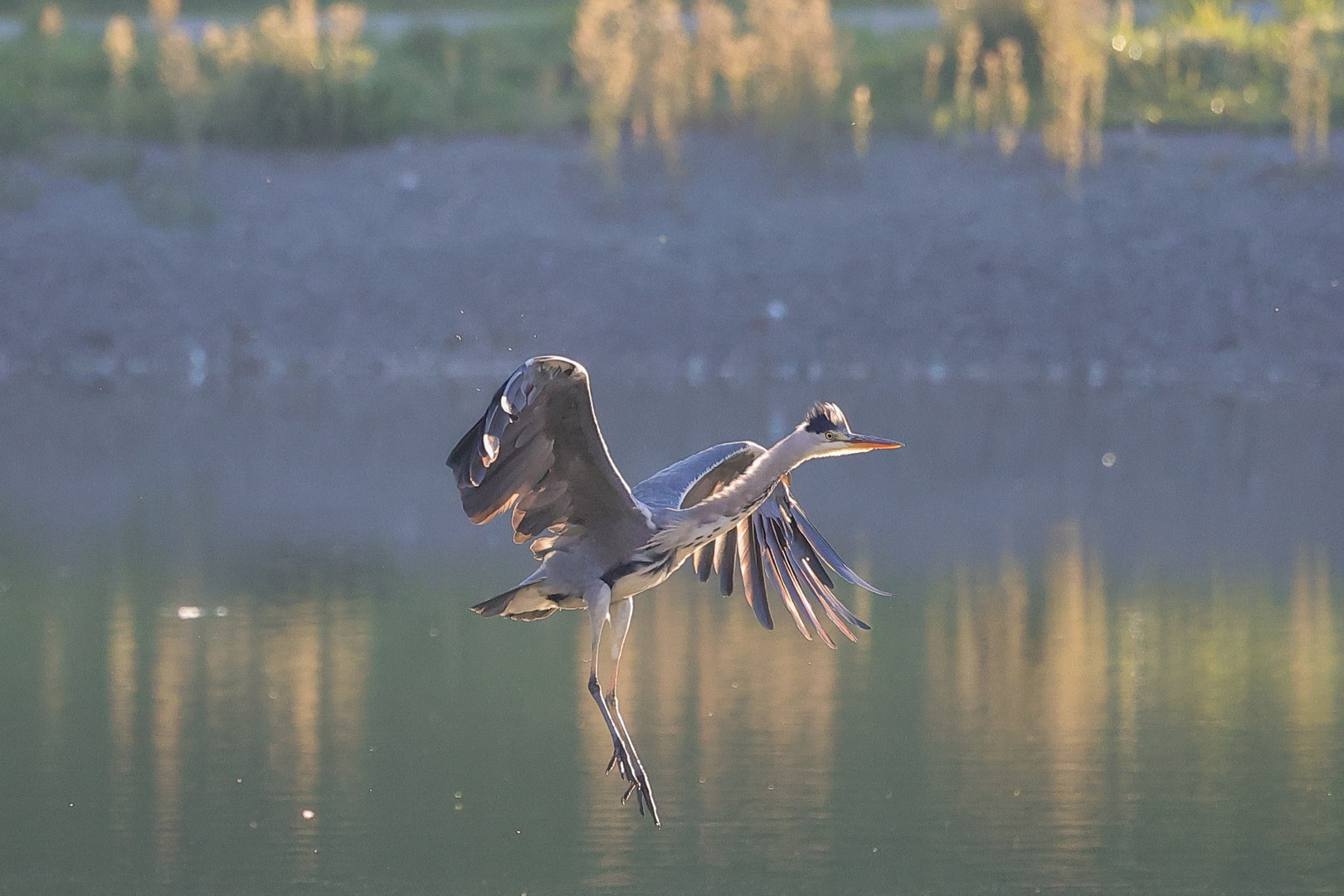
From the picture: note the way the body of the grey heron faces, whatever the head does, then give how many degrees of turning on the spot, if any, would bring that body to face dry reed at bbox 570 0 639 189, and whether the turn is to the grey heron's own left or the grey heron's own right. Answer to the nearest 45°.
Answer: approximately 90° to the grey heron's own left

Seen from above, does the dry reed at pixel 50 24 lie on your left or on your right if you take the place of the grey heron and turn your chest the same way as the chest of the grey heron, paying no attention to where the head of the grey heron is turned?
on your left

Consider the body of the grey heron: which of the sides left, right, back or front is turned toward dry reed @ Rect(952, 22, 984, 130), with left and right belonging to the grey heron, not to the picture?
left

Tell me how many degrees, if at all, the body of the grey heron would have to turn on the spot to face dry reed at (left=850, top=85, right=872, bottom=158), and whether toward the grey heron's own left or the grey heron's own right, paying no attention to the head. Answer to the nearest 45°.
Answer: approximately 90° to the grey heron's own left

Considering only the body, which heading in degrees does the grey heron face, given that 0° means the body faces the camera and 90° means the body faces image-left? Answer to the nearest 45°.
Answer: approximately 270°
